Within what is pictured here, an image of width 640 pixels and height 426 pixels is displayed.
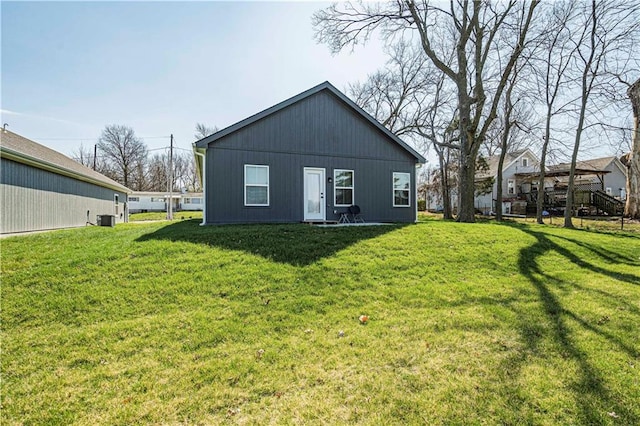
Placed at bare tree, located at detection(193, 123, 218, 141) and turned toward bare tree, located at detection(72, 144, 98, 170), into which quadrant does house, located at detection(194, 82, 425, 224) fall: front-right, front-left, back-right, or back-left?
back-left

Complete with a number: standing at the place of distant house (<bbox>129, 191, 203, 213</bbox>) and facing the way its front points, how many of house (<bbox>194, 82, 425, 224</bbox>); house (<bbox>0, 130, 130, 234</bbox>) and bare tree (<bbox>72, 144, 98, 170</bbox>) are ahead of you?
2

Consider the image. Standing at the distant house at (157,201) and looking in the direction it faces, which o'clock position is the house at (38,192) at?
The house is roughly at 12 o'clock from the distant house.

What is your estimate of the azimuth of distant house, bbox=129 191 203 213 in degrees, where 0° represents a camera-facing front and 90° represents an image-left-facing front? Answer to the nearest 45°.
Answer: approximately 0°

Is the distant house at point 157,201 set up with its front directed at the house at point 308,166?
yes

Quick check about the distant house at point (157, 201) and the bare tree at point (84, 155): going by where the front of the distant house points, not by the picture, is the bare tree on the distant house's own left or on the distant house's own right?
on the distant house's own right

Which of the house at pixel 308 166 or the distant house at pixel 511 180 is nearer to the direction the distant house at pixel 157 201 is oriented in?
the house

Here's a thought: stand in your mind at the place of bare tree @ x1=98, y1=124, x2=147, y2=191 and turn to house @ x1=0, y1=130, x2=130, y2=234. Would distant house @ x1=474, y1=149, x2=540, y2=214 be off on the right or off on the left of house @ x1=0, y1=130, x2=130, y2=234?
left

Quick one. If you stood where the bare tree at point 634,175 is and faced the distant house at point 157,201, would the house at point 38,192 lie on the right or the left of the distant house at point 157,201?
left

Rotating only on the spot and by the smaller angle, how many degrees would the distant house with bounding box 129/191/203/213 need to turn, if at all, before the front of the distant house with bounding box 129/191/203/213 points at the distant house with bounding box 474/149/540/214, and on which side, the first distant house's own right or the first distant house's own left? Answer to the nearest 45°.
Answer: approximately 45° to the first distant house's own left
